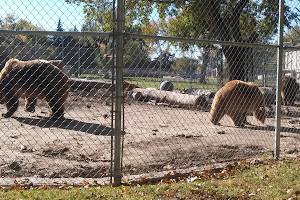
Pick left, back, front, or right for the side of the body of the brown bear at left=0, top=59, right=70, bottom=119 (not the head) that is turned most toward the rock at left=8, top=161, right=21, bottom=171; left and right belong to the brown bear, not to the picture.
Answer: left

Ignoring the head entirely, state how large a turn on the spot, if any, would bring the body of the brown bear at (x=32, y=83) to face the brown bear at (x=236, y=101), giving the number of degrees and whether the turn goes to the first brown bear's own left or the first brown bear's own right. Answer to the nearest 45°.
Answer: approximately 180°

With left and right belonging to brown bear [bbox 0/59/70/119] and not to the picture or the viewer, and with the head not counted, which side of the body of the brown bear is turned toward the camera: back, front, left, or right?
left

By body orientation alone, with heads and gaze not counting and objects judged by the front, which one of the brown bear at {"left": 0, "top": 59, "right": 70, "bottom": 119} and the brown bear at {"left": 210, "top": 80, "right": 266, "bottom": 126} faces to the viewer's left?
the brown bear at {"left": 0, "top": 59, "right": 70, "bottom": 119}

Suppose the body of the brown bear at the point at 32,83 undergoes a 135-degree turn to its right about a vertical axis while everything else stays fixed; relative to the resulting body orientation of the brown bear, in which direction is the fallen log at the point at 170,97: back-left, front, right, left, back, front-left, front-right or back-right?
front
